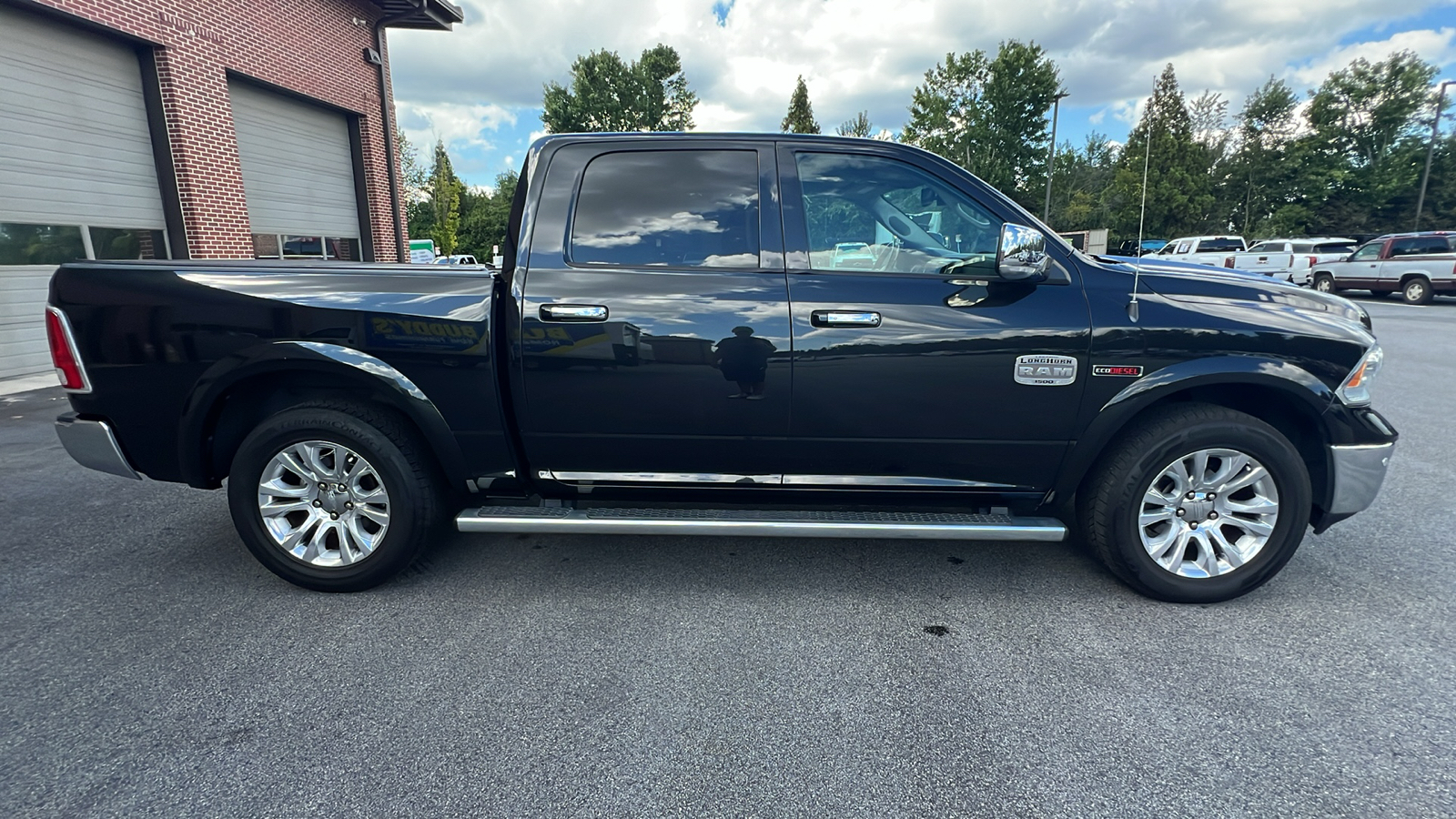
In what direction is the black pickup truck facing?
to the viewer's right

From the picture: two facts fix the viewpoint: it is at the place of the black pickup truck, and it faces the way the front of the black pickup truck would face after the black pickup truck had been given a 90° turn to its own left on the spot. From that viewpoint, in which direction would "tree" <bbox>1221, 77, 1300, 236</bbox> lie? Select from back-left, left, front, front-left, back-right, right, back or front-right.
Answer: front-right

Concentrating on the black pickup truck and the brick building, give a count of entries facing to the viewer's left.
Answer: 0

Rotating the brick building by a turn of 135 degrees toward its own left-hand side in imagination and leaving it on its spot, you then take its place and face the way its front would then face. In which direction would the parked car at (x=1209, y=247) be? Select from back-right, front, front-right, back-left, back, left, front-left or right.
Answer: right

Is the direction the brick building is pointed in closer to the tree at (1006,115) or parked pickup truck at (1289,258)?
the parked pickup truck

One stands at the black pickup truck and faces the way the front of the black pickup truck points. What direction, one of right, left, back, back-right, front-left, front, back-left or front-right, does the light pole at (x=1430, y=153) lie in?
front-left

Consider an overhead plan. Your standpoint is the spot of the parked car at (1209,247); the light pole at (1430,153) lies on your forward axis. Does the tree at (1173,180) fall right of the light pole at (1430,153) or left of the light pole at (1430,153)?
left

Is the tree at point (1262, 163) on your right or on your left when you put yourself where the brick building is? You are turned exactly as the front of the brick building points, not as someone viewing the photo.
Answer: on your left

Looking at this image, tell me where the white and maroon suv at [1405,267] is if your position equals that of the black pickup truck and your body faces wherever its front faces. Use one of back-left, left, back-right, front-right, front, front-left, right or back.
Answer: front-left

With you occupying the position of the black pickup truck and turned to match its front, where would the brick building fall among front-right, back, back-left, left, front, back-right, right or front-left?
back-left

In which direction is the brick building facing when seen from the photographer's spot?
facing the viewer and to the right of the viewer

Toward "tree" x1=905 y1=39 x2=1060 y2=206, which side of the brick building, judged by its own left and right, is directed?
left

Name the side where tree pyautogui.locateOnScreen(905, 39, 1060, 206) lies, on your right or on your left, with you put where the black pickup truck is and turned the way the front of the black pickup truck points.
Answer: on your left

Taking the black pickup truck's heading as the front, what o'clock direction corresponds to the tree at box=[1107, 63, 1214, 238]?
The tree is roughly at 10 o'clock from the black pickup truck.

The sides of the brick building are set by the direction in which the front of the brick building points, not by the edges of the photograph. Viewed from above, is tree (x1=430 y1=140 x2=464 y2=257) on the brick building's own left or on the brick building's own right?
on the brick building's own left

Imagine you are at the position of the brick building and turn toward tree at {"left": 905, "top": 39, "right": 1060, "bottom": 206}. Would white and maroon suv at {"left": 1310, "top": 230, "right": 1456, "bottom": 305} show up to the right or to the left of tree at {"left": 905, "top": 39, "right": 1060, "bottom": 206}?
right
